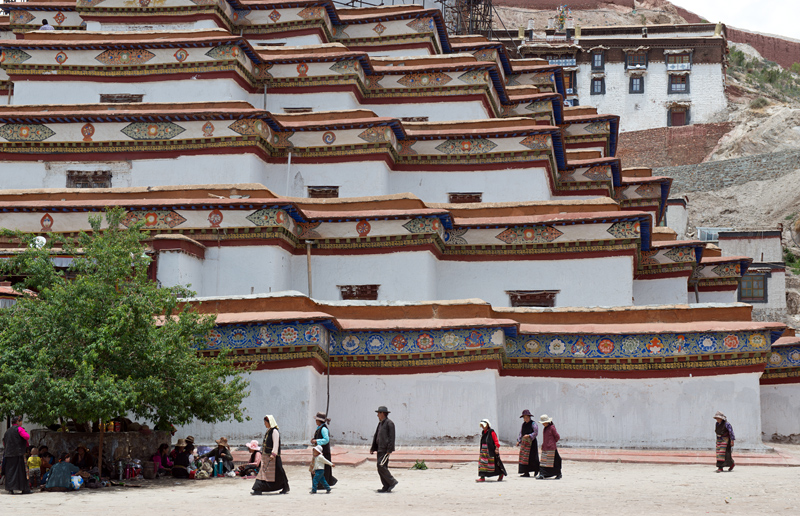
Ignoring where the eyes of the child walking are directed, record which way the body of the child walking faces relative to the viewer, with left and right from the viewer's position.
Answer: facing to the left of the viewer

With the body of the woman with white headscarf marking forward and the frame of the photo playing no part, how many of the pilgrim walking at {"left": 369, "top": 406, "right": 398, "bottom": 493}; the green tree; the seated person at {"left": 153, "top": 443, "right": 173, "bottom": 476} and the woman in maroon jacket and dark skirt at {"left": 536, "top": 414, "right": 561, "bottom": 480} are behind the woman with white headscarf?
2

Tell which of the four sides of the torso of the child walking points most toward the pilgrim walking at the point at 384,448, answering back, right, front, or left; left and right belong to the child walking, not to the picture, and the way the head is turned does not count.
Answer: back

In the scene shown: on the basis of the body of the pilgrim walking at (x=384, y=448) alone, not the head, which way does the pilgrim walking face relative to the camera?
to the viewer's left

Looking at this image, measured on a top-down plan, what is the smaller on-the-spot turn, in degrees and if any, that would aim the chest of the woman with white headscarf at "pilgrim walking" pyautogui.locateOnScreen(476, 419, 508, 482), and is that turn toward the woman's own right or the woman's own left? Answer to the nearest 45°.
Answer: approximately 180°

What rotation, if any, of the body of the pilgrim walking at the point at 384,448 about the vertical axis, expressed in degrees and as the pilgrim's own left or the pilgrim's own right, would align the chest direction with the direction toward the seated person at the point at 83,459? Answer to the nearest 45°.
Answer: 0° — they already face them

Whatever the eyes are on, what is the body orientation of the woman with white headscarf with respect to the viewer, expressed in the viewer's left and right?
facing to the left of the viewer

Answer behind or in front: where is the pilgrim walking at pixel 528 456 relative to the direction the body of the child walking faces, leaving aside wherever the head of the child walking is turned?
behind

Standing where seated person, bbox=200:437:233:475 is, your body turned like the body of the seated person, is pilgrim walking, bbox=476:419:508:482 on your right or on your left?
on your left

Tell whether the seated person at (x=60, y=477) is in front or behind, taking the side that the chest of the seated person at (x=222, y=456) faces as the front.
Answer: in front

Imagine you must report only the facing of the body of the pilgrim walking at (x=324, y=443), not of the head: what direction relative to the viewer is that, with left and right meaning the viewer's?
facing to the left of the viewer
